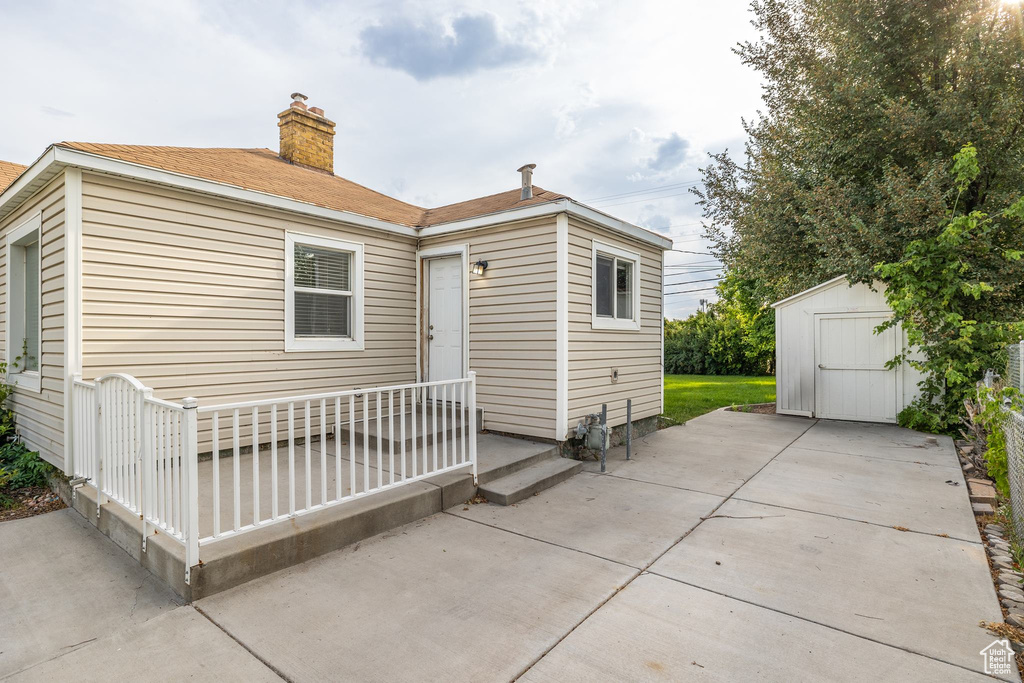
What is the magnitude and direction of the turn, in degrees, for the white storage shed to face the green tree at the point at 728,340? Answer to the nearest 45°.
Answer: approximately 180°

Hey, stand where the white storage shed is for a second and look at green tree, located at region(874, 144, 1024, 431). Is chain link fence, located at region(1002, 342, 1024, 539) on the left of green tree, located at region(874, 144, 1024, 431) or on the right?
right

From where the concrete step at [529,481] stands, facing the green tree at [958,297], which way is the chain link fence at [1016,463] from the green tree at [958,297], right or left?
right

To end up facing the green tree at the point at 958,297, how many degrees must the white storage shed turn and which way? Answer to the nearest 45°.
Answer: approximately 45° to its left

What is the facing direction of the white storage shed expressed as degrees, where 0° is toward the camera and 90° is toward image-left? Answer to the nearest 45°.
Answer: approximately 0°

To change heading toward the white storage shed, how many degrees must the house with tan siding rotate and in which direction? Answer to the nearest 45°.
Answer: approximately 135° to its left

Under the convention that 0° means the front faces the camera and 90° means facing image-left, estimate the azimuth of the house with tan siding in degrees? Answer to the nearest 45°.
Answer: approximately 45°

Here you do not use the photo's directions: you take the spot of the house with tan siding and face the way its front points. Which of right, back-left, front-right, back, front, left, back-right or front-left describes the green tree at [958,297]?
back-left
